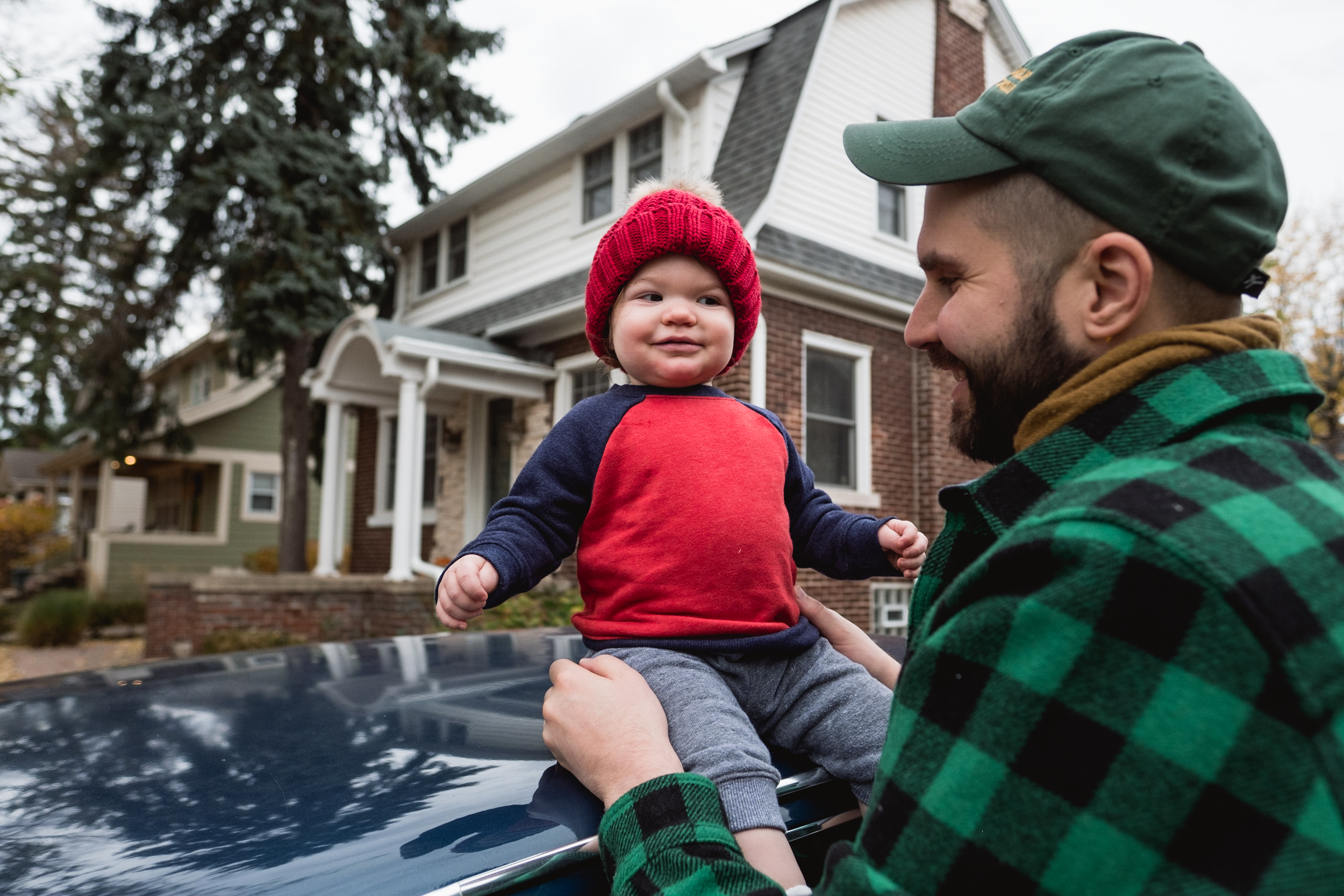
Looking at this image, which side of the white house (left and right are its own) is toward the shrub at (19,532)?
right

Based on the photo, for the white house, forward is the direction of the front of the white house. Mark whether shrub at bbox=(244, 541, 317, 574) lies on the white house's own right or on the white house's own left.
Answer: on the white house's own right

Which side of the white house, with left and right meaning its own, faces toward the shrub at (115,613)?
right

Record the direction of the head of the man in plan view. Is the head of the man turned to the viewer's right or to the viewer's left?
to the viewer's left

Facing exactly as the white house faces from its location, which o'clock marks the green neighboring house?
The green neighboring house is roughly at 3 o'clock from the white house.

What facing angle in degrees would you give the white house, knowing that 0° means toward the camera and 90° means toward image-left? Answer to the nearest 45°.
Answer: approximately 45°

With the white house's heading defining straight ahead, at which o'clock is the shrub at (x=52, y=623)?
The shrub is roughly at 2 o'clock from the white house.

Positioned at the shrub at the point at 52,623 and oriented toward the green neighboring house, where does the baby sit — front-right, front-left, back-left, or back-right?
back-right
